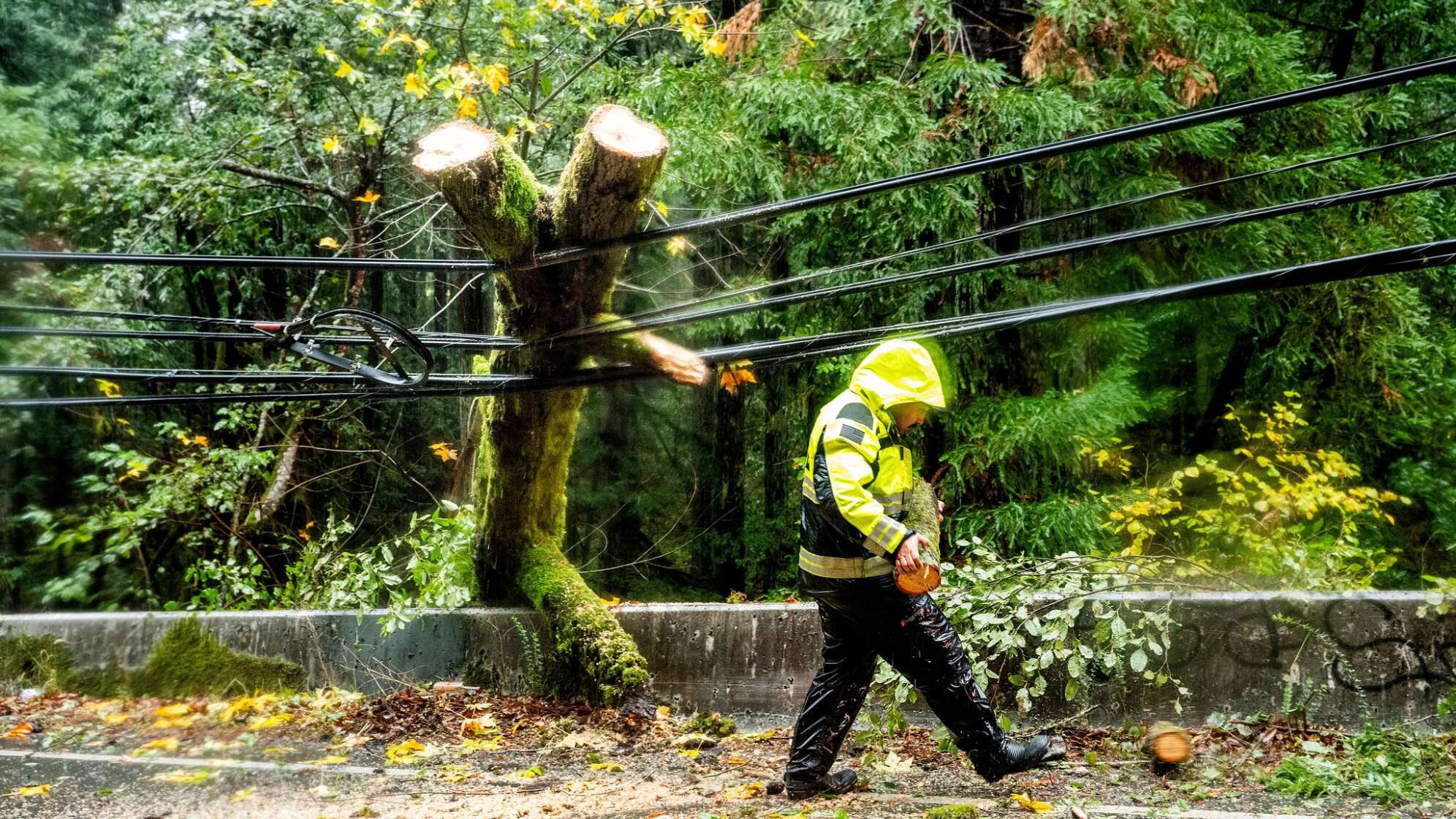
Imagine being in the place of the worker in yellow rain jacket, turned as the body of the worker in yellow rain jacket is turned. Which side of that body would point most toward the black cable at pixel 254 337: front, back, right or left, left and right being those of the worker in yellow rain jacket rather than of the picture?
back

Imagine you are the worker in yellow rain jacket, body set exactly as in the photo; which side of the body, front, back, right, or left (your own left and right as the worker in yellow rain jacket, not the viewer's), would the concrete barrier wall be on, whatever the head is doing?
left

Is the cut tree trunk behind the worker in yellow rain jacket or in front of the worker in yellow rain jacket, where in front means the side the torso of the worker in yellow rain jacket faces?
behind

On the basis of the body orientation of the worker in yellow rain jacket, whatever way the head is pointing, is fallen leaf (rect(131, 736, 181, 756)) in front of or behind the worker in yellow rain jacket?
behind

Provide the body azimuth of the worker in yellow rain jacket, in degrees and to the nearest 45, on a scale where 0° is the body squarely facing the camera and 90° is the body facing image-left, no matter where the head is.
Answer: approximately 270°

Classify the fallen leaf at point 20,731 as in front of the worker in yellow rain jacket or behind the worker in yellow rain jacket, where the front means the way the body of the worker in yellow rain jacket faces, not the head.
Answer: behind

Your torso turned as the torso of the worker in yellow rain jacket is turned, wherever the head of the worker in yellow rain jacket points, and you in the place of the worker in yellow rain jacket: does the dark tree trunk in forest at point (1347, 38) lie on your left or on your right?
on your left
